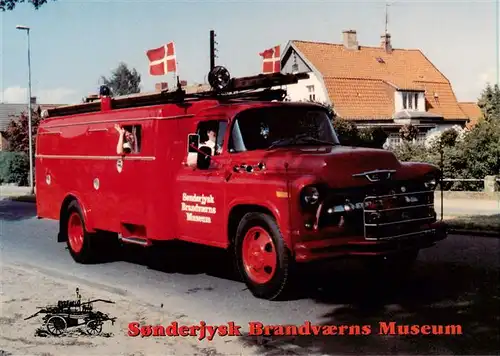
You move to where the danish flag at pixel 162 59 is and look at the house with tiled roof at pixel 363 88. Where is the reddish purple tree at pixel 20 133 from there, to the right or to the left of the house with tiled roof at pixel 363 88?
left

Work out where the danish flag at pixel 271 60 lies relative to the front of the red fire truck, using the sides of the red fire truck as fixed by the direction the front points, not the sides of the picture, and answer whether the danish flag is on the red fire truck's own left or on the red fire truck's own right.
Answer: on the red fire truck's own left

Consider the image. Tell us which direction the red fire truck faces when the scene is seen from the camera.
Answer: facing the viewer and to the right of the viewer

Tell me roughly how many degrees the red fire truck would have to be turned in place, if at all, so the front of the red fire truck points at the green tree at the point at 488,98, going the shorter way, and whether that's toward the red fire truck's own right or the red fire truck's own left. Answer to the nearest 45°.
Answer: approximately 90° to the red fire truck's own left

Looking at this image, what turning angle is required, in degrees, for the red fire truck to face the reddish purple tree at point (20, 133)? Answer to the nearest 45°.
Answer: approximately 135° to its left

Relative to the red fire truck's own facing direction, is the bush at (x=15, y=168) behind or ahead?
behind
